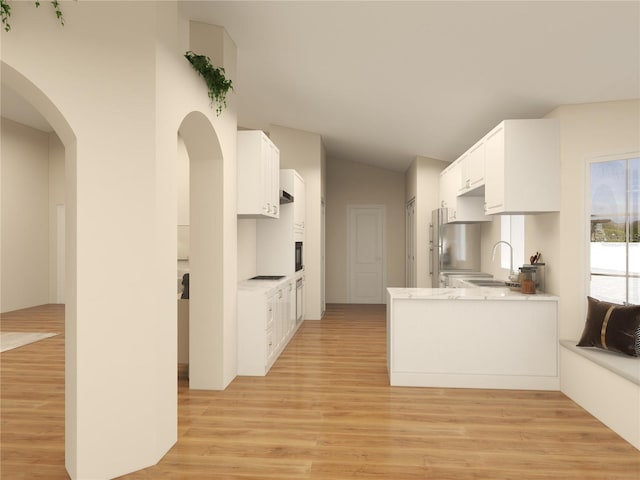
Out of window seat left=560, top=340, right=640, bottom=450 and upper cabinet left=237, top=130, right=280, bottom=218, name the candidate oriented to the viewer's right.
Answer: the upper cabinet

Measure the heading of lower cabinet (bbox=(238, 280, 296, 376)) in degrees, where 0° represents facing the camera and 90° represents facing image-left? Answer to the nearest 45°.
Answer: approximately 270°

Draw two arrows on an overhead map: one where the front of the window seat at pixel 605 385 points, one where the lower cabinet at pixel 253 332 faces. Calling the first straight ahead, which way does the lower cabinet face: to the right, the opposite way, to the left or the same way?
the opposite way

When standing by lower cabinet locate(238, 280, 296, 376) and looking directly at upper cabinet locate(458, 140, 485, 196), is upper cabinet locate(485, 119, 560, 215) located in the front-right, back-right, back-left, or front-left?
front-right

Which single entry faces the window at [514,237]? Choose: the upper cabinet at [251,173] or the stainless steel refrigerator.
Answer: the upper cabinet

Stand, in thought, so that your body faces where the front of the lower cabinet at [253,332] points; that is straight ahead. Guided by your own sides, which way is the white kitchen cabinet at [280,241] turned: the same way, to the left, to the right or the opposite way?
the same way

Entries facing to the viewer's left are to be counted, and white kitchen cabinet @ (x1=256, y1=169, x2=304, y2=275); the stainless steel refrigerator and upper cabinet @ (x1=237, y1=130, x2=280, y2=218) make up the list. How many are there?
1

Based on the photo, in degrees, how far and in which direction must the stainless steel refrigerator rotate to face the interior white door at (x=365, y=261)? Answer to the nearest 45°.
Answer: approximately 45° to its right

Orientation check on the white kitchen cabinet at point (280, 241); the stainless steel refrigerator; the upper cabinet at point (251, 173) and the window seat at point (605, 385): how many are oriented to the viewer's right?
2

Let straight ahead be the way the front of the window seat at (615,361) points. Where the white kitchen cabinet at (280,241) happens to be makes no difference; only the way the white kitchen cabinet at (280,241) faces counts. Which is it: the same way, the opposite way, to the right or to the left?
the opposite way

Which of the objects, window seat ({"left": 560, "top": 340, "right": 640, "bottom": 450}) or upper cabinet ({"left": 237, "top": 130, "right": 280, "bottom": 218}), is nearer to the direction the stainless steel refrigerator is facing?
the upper cabinet

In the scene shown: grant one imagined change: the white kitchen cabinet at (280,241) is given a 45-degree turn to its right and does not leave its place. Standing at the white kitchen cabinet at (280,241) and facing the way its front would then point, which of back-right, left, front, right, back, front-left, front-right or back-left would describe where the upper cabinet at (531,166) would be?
front

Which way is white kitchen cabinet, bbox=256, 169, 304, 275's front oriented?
to the viewer's right

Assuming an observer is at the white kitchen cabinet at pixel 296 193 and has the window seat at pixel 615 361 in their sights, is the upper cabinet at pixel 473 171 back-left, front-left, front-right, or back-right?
front-left
